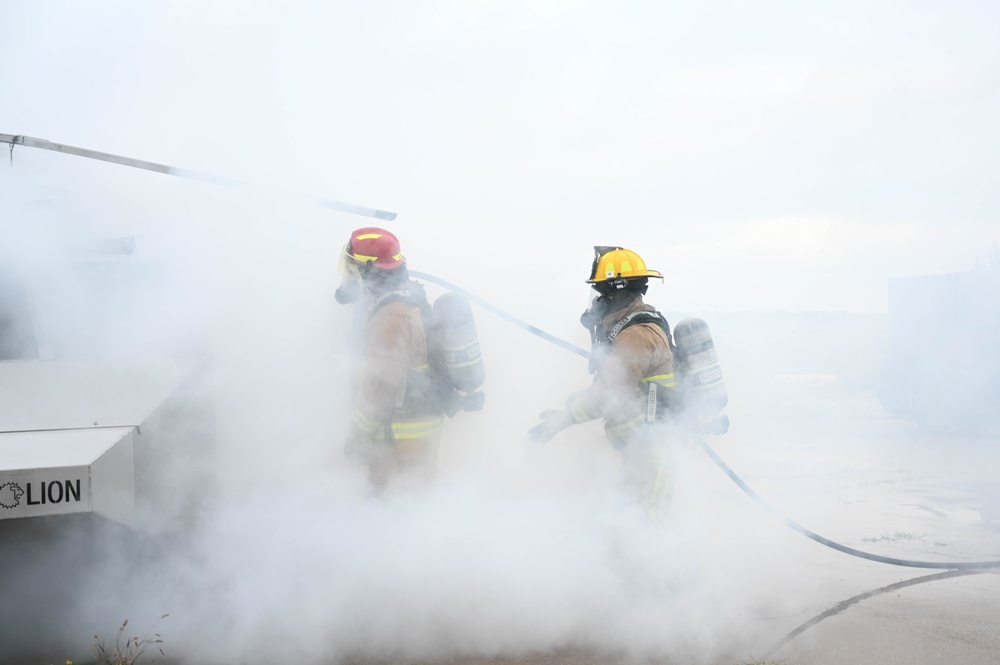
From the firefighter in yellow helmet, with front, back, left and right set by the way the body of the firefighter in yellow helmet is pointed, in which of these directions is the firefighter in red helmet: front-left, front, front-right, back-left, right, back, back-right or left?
front

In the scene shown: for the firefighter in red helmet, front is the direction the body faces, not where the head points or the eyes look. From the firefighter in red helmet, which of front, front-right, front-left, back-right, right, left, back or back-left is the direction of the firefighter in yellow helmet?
back

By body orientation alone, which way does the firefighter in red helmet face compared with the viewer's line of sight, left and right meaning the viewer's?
facing to the left of the viewer

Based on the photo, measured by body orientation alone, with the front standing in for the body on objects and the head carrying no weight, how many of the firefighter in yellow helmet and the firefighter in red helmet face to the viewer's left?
2

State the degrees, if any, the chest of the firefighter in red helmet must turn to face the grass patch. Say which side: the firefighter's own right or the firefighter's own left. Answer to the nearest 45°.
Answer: approximately 45° to the firefighter's own left

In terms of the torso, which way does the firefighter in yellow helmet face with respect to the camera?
to the viewer's left

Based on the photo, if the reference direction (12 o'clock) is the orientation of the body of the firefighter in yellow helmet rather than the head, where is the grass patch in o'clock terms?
The grass patch is roughly at 11 o'clock from the firefighter in yellow helmet.

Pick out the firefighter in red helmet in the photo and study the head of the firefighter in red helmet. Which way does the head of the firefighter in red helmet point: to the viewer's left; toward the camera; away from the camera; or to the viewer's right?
to the viewer's left

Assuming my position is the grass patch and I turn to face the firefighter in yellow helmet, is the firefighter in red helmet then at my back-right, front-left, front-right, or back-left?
front-left

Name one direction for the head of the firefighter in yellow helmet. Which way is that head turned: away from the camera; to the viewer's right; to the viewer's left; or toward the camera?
to the viewer's left

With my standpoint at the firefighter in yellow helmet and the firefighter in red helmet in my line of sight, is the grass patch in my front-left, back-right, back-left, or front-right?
front-left

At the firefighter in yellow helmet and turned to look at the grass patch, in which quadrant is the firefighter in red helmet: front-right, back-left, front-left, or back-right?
front-right

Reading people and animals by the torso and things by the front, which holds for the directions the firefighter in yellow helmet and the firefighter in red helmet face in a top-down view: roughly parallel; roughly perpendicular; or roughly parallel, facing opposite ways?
roughly parallel
